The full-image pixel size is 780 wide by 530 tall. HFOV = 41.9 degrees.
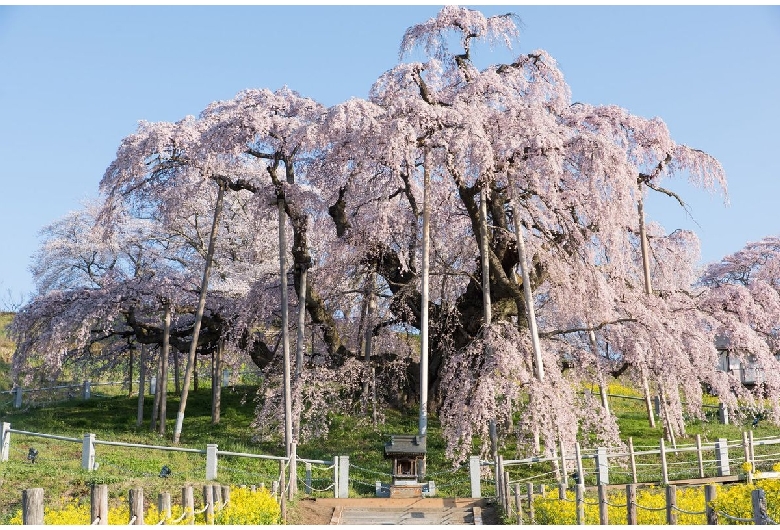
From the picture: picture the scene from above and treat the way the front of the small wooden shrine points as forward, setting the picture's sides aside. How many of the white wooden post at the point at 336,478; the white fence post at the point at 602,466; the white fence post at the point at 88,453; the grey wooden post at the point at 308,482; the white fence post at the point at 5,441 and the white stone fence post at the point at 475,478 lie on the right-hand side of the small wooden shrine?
4

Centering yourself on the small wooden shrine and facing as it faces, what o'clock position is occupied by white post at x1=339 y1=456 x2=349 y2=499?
The white post is roughly at 3 o'clock from the small wooden shrine.

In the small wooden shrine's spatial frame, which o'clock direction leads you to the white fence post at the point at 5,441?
The white fence post is roughly at 3 o'clock from the small wooden shrine.

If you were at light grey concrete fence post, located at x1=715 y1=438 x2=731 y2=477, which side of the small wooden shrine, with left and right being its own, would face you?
left

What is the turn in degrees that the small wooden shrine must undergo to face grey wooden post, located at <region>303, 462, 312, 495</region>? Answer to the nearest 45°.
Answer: approximately 90° to its right

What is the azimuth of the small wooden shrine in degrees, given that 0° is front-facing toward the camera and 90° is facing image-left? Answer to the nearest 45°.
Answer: approximately 0°

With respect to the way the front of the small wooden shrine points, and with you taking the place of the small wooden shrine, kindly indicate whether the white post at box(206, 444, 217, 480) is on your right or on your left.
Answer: on your right

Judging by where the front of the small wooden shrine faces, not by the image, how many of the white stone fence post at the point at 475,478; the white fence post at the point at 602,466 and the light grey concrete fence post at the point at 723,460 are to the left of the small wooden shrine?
3

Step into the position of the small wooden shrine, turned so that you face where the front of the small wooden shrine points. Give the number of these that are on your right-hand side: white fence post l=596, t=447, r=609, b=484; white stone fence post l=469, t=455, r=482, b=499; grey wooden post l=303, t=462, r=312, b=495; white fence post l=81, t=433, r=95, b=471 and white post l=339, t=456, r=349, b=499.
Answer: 3

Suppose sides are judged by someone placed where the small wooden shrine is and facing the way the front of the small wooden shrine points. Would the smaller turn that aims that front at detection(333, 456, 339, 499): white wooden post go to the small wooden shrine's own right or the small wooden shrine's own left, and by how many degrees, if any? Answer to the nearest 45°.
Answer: approximately 90° to the small wooden shrine's own right
